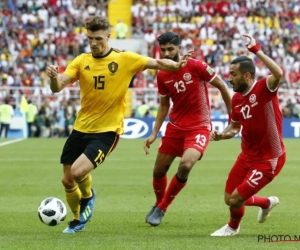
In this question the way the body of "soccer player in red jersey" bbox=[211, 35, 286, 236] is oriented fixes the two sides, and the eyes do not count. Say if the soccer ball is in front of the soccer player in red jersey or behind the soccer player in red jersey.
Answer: in front

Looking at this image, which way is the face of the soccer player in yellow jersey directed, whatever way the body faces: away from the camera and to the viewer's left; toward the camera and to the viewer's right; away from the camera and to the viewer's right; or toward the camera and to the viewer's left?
toward the camera and to the viewer's left

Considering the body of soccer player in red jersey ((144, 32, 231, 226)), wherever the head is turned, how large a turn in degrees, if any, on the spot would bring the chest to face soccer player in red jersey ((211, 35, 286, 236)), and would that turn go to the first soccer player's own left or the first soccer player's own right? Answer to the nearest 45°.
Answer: approximately 90° to the first soccer player's own left

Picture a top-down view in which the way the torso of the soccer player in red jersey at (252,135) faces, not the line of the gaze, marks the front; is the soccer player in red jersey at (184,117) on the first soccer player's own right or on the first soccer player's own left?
on the first soccer player's own right

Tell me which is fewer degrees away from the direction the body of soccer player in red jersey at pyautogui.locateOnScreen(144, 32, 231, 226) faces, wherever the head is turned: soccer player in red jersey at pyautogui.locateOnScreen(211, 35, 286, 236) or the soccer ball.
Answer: the soccer ball

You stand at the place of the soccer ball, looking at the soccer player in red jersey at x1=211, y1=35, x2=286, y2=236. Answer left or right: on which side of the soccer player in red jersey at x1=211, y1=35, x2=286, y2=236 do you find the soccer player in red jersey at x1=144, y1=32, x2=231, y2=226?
left

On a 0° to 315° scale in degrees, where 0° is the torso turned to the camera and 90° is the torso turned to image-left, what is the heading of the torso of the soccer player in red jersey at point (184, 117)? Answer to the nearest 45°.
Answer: approximately 45°

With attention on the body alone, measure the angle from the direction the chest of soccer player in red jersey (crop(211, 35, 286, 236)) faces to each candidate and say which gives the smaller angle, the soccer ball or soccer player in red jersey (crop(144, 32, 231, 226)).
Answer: the soccer ball

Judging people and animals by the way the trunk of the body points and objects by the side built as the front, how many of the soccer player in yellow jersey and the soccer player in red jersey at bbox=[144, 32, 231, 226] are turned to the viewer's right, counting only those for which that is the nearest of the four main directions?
0

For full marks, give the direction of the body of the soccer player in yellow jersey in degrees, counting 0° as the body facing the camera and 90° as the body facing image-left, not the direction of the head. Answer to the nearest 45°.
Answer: approximately 45°

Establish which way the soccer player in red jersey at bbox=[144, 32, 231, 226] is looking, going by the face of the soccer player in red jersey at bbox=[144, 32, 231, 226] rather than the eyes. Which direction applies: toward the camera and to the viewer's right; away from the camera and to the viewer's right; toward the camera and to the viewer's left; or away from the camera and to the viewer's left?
toward the camera and to the viewer's left

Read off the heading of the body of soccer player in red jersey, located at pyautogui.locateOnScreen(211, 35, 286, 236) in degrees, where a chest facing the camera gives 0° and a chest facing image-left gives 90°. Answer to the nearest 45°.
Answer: approximately 45°

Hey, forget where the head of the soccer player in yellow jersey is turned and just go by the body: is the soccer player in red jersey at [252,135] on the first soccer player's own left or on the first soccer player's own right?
on the first soccer player's own left
